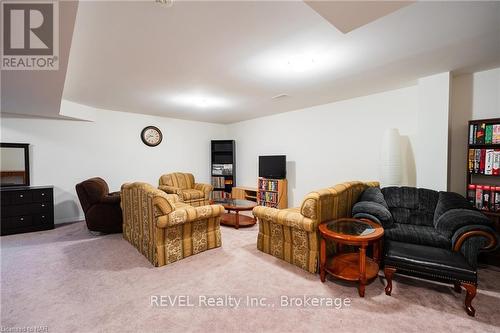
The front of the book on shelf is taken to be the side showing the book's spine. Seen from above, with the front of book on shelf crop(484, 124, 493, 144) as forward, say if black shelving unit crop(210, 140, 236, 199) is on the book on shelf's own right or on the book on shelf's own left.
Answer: on the book on shelf's own right

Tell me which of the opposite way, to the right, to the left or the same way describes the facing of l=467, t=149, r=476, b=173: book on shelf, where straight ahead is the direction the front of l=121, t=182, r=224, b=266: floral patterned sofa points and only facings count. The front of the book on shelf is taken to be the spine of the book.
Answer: the opposite way

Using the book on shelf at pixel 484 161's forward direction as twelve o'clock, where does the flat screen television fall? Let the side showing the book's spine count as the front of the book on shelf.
The flat screen television is roughly at 3 o'clock from the book on shelf.

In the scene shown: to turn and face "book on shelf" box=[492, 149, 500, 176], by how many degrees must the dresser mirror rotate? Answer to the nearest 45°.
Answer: approximately 45° to its left

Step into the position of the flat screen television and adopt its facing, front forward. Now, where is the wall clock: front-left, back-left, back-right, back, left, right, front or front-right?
front-right

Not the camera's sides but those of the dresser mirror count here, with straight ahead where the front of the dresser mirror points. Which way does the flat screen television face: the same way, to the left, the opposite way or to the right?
to the right

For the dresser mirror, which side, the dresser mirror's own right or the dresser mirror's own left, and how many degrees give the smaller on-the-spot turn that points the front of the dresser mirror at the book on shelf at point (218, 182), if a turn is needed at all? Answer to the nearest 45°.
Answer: approximately 90° to the dresser mirror's own left

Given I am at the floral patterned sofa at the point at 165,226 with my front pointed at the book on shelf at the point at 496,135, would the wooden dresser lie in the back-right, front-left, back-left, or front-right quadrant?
back-left
